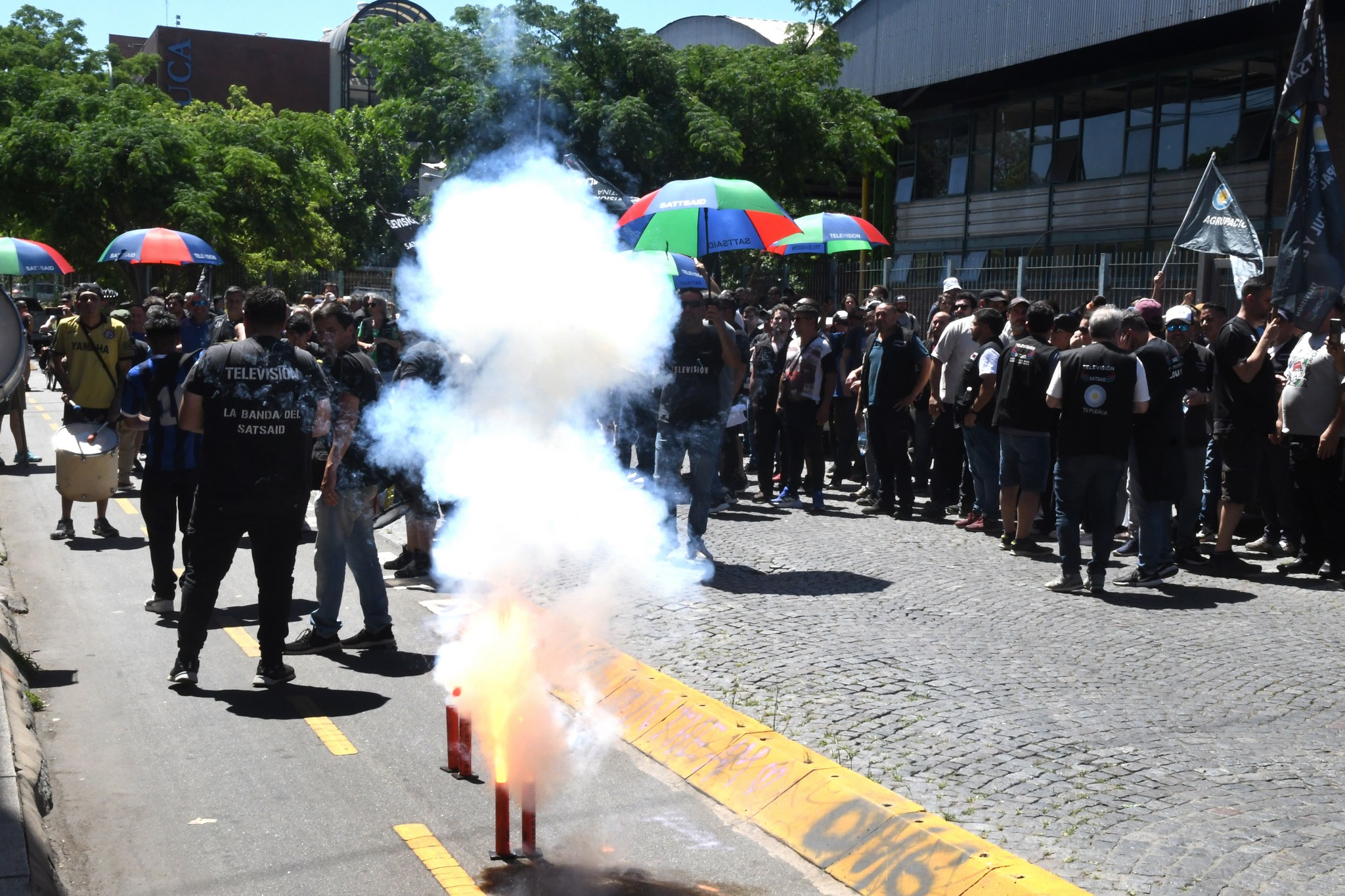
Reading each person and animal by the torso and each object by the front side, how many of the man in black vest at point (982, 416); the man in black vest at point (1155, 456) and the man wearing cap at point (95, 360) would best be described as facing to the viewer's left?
2

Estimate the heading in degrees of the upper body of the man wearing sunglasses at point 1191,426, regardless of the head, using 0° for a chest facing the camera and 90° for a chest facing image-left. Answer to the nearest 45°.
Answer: approximately 45°

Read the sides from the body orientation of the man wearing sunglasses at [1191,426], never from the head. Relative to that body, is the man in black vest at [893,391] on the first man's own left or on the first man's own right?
on the first man's own right

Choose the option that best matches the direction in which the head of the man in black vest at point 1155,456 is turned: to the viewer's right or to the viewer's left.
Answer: to the viewer's left

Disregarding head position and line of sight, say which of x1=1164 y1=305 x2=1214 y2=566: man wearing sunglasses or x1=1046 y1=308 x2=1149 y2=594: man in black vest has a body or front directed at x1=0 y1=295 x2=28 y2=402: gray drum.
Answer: the man wearing sunglasses

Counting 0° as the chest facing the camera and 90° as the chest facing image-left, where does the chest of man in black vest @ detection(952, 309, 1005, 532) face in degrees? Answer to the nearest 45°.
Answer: approximately 90°

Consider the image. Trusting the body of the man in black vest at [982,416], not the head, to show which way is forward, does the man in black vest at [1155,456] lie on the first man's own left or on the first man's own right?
on the first man's own left

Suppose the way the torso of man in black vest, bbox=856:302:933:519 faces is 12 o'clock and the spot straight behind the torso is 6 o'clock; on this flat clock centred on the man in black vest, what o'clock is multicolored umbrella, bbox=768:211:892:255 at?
The multicolored umbrella is roughly at 4 o'clock from the man in black vest.

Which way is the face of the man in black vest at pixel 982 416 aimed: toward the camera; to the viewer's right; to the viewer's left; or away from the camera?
to the viewer's left

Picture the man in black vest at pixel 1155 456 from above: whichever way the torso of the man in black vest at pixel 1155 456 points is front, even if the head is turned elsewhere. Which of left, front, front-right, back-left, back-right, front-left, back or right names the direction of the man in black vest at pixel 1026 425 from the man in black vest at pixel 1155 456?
front-right
